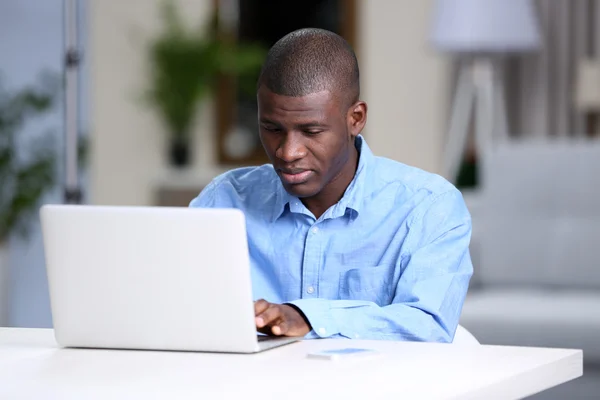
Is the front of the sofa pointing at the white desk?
yes

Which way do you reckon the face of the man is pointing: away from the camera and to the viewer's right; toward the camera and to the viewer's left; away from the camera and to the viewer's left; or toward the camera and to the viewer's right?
toward the camera and to the viewer's left

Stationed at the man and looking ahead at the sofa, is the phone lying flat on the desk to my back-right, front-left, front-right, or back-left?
back-right

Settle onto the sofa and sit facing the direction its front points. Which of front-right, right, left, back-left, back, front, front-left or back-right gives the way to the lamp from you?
back

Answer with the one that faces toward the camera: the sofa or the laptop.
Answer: the sofa

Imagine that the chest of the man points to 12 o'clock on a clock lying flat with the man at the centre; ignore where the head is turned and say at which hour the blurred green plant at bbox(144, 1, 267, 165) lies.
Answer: The blurred green plant is roughly at 4 o'clock from the man.

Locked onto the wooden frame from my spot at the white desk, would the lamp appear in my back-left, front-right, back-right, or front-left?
front-right

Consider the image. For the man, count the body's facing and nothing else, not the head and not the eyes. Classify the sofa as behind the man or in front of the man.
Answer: behind

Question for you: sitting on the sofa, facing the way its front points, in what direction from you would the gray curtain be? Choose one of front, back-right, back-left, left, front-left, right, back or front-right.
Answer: back

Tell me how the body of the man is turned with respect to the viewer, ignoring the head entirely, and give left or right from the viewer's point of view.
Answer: facing the viewer and to the left of the viewer

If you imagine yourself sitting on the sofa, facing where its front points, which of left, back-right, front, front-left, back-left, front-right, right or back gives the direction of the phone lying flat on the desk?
front

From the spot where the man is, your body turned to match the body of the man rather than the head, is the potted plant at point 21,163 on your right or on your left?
on your right

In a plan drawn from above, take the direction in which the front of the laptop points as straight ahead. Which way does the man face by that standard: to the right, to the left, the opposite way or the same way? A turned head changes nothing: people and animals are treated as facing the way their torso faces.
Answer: the opposite way

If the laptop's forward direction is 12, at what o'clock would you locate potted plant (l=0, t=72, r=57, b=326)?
The potted plant is roughly at 10 o'clock from the laptop.

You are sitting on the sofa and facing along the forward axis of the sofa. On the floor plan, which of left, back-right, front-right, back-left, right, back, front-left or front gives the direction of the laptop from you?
front

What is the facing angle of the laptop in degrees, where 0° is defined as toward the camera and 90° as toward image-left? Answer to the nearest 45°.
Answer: approximately 225°

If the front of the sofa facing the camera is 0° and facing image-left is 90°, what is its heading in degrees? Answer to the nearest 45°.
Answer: approximately 0°
